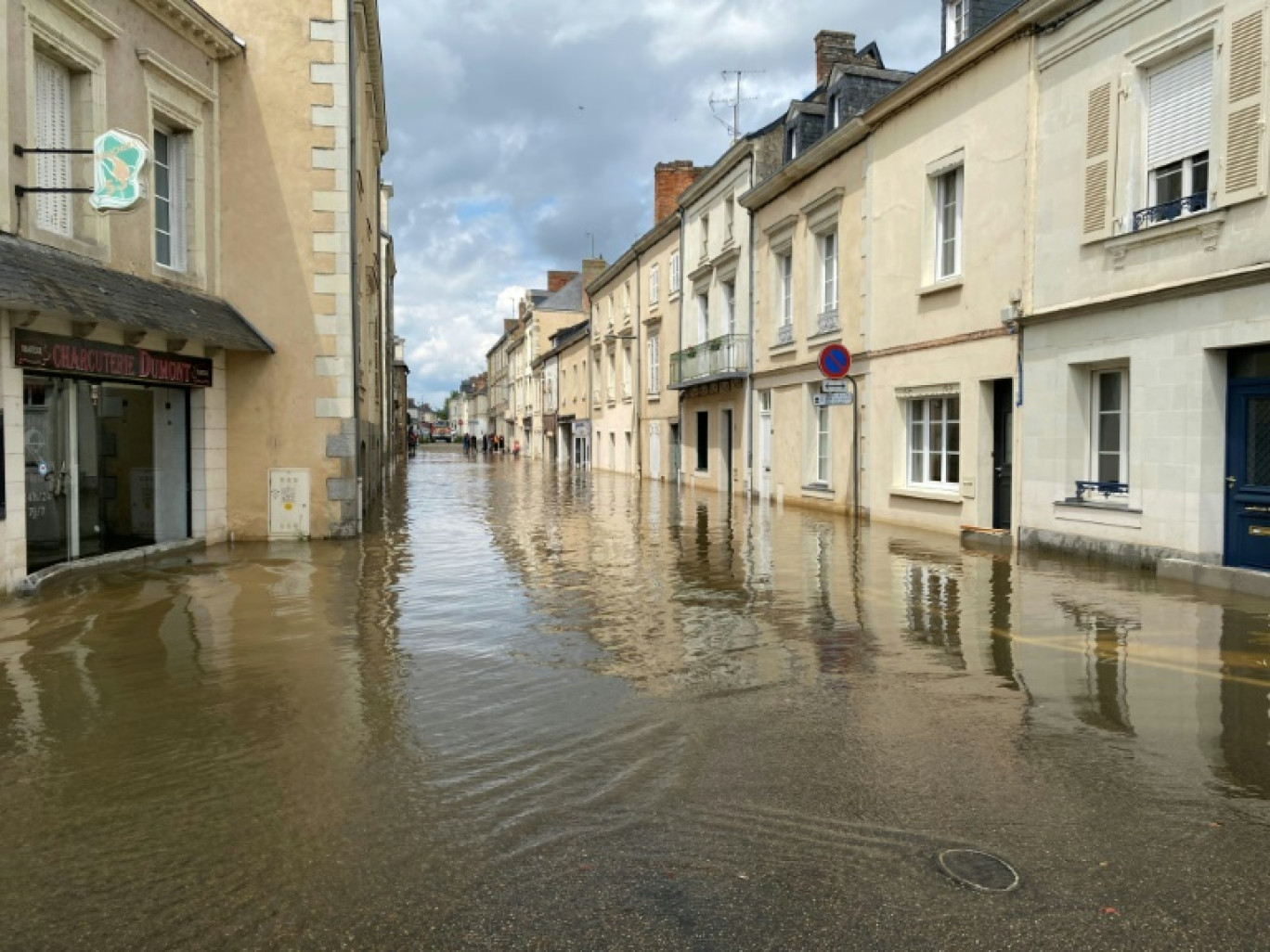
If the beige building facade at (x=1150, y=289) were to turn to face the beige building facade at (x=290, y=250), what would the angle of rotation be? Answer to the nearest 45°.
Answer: approximately 45° to its right

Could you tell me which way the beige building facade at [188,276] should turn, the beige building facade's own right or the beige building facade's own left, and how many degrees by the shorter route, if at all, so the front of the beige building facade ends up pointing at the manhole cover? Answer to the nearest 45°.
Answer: approximately 45° to the beige building facade's own right

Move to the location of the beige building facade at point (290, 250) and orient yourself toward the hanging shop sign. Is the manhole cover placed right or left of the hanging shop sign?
left

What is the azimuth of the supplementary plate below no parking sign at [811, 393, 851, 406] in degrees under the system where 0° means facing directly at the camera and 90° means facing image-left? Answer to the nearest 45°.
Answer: approximately 0°

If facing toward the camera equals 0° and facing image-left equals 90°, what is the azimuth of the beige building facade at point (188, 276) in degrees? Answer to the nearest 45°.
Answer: approximately 315°

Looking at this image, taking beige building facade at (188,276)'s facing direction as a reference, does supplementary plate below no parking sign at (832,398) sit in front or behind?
in front

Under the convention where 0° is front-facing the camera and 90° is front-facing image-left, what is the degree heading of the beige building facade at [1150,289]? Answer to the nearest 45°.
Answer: approximately 45°

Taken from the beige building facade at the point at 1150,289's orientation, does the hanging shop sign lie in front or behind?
in front

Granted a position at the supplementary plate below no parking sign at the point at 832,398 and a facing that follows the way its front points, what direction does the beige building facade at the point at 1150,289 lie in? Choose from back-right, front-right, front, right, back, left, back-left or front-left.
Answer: front-left

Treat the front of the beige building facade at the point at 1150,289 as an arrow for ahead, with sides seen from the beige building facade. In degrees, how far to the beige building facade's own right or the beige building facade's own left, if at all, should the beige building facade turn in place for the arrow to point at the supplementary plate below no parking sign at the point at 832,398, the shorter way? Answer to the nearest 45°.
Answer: approximately 90° to the beige building facade's own right

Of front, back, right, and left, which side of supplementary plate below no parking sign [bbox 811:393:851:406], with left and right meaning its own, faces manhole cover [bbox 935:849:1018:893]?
front
